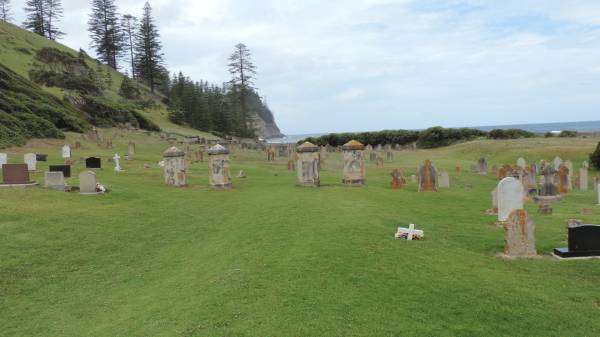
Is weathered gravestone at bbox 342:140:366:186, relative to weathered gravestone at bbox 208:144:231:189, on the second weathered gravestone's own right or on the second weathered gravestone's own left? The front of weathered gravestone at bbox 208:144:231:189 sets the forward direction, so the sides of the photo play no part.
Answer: on the second weathered gravestone's own left

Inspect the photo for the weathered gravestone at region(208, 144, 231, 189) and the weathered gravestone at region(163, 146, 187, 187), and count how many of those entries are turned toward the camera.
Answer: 2

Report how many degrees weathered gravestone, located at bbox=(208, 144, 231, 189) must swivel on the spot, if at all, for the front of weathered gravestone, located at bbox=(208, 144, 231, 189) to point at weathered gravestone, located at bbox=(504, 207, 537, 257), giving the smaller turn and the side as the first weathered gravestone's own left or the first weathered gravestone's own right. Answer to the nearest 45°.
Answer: approximately 45° to the first weathered gravestone's own left

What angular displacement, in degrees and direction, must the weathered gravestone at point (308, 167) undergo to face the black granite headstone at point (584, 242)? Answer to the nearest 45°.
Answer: approximately 45° to its left

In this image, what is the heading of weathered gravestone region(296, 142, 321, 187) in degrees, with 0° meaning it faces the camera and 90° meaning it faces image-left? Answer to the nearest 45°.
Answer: approximately 0°

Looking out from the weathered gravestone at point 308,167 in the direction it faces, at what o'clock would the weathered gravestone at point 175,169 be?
the weathered gravestone at point 175,169 is roughly at 3 o'clock from the weathered gravestone at point 308,167.

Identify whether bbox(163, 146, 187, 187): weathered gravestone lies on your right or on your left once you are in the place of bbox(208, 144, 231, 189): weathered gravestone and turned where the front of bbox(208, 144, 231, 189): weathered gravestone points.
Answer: on your right

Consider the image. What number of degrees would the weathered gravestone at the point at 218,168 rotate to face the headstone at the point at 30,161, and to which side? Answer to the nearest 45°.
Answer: approximately 90° to its right

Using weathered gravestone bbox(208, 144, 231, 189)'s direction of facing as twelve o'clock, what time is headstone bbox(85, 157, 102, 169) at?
The headstone is roughly at 4 o'clock from the weathered gravestone.

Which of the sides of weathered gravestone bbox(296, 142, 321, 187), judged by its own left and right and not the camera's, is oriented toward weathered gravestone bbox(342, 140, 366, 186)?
left

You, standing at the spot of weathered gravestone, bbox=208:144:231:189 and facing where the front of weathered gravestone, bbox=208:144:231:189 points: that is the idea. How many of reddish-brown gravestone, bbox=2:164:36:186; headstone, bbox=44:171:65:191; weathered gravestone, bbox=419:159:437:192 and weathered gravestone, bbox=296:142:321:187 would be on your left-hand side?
2

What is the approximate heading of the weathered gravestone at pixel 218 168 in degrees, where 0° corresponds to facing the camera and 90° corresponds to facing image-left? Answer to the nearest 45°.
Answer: approximately 0°
